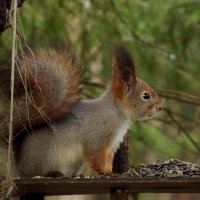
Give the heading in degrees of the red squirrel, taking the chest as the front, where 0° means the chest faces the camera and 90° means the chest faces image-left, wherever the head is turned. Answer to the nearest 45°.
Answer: approximately 270°

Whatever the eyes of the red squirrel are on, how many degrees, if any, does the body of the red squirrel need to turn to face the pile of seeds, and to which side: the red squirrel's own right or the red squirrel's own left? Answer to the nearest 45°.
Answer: approximately 45° to the red squirrel's own right
